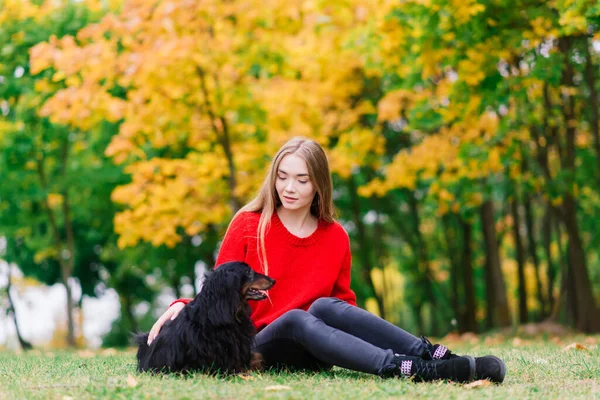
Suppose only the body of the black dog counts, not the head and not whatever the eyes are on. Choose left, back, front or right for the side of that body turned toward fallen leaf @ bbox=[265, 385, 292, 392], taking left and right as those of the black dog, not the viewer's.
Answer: right

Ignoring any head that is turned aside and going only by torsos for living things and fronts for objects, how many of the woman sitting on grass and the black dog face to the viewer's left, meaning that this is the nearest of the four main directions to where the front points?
0

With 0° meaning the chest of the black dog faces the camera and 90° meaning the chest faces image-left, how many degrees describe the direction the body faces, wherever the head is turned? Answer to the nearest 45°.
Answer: approximately 270°

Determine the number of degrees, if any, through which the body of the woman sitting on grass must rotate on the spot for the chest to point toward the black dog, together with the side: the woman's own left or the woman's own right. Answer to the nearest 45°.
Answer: approximately 90° to the woman's own right

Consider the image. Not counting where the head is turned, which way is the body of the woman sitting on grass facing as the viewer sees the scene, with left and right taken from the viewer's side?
facing the viewer and to the right of the viewer

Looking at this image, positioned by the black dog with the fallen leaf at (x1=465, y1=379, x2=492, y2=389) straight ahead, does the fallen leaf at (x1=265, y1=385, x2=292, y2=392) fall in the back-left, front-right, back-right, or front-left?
front-right

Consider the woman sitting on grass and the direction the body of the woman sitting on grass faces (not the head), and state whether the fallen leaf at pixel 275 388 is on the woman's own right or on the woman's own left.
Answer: on the woman's own right

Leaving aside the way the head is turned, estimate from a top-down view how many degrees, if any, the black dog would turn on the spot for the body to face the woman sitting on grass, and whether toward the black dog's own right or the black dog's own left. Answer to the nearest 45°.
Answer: approximately 45° to the black dog's own left

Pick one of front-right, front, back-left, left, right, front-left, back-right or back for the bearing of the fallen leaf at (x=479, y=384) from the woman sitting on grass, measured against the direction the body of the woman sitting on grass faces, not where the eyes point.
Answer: front

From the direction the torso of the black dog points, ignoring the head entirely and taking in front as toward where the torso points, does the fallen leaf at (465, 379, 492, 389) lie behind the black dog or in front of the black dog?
in front
